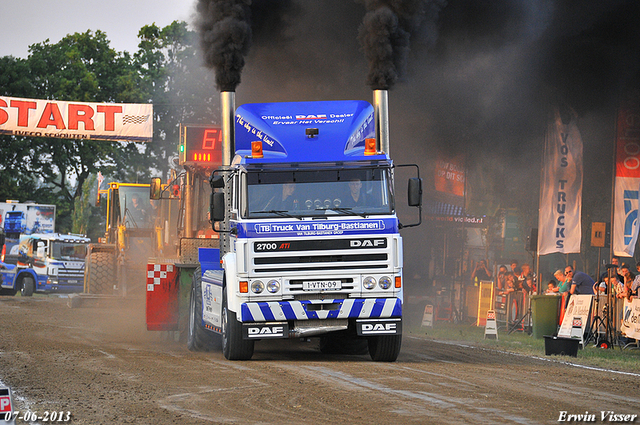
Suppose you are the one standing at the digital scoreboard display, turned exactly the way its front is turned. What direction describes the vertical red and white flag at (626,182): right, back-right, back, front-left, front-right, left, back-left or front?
left

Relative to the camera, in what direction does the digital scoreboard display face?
facing the viewer

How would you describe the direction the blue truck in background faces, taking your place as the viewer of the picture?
facing the viewer and to the right of the viewer

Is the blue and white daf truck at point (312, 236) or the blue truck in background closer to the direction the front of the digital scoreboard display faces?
the blue and white daf truck

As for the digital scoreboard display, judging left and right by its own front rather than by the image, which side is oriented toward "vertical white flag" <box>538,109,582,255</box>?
left

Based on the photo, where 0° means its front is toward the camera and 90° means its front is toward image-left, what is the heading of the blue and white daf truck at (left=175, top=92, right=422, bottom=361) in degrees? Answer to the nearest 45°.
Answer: approximately 0°

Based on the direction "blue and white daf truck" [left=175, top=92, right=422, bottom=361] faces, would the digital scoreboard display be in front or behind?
behind

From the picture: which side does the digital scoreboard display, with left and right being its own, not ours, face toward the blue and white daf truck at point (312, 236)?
front

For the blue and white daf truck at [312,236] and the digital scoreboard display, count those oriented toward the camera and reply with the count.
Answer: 2

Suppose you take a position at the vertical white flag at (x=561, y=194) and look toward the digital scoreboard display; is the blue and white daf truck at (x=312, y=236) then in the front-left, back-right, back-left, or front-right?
front-left
